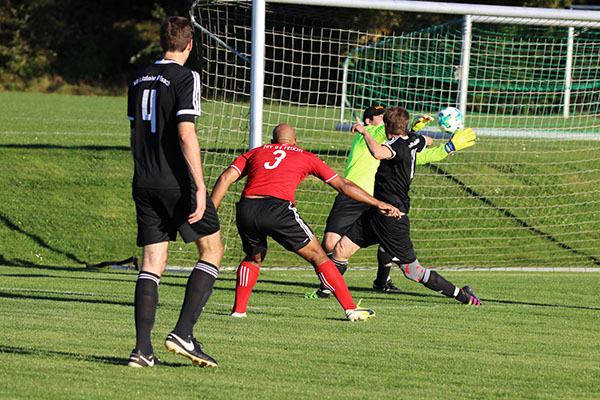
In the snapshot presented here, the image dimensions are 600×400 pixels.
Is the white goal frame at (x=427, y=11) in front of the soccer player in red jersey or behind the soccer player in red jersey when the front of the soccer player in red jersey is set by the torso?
in front

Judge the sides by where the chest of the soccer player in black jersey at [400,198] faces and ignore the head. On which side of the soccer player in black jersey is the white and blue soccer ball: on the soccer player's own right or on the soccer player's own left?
on the soccer player's own right

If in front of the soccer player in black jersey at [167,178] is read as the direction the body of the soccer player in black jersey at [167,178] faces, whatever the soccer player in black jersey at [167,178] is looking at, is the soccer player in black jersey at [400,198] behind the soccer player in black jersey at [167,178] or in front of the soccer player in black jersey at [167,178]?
in front

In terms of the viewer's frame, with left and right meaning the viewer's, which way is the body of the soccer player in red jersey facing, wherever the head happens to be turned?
facing away from the viewer

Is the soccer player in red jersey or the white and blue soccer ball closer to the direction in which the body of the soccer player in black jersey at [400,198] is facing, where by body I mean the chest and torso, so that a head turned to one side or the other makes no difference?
the white and blue soccer ball

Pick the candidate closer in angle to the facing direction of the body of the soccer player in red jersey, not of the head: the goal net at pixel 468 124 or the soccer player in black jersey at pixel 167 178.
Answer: the goal net

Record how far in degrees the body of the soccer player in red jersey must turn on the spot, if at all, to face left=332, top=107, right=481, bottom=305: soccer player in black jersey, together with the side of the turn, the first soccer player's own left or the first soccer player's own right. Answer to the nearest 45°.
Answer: approximately 45° to the first soccer player's own right

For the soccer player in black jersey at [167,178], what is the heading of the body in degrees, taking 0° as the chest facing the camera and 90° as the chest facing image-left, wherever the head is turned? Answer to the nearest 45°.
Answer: approximately 225°
